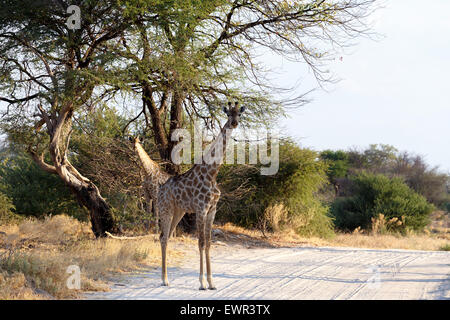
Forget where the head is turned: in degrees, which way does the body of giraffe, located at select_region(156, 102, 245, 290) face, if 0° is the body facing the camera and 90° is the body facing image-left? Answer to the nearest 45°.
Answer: approximately 315°

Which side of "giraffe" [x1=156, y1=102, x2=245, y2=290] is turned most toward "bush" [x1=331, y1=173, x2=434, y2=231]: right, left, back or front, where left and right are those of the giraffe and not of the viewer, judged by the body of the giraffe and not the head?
left

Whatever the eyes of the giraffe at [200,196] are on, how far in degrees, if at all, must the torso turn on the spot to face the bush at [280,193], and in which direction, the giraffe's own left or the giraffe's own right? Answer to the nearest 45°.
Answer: approximately 135° to the giraffe's own left
